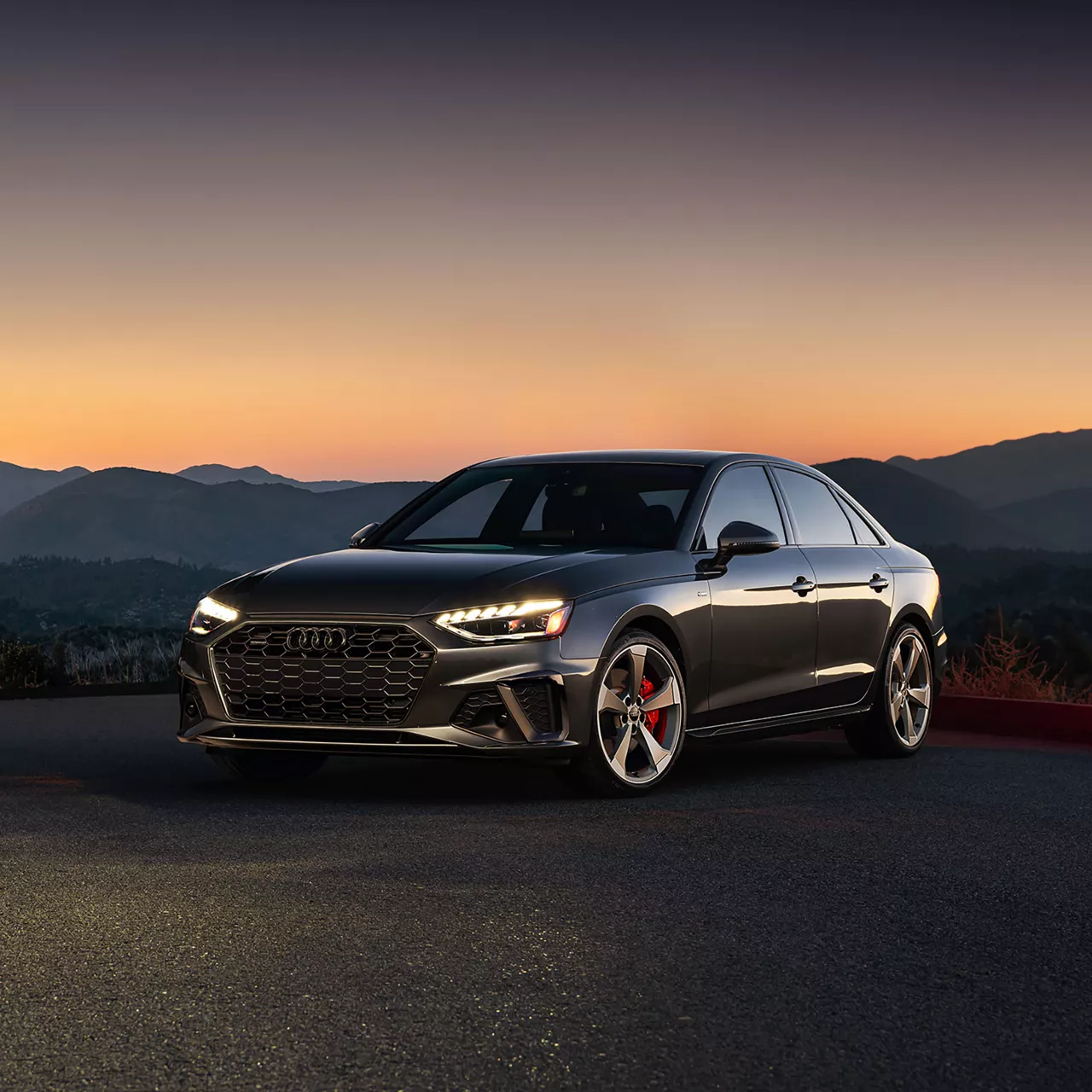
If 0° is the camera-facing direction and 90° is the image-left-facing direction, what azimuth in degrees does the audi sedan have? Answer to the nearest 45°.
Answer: approximately 45°

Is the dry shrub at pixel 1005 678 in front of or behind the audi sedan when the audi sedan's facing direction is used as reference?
behind
